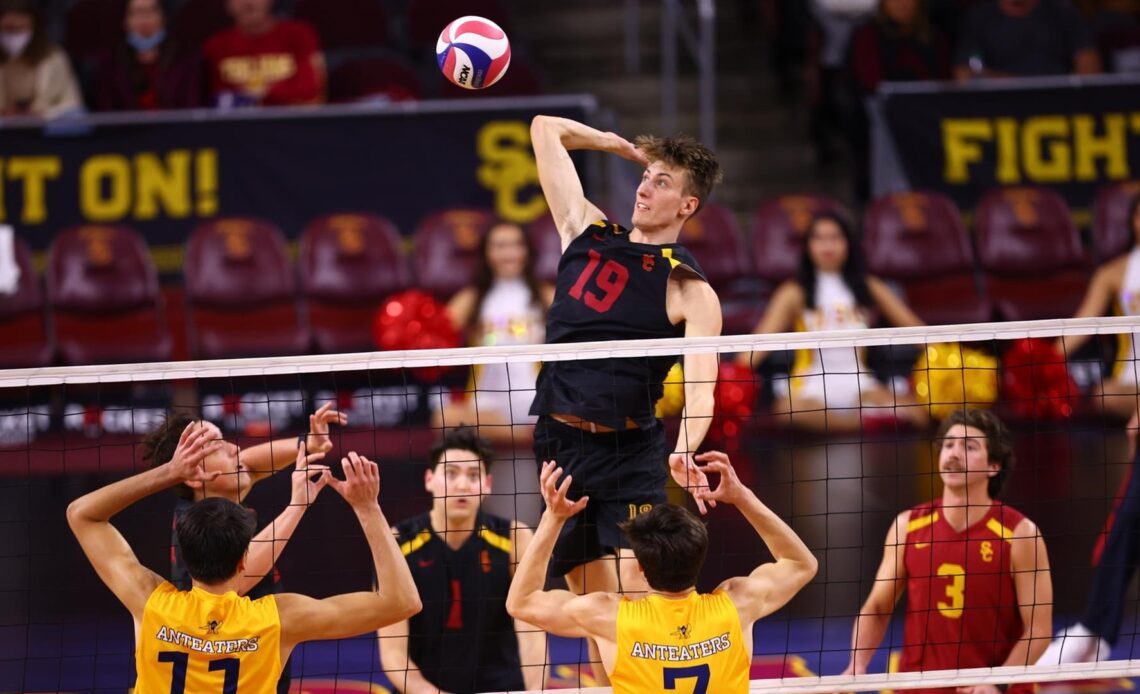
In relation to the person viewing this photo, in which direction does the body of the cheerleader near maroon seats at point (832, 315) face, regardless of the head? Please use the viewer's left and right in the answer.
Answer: facing the viewer

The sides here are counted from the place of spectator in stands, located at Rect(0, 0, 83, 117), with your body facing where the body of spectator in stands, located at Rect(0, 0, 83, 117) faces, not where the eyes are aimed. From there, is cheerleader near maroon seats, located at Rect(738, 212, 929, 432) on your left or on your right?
on your left

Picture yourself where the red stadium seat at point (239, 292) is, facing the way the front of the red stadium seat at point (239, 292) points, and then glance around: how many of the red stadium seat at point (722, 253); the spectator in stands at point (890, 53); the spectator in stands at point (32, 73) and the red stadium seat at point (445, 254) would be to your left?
3

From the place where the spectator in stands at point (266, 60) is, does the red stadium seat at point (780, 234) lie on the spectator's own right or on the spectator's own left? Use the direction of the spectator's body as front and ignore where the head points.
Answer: on the spectator's own left

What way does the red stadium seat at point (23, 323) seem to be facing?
toward the camera

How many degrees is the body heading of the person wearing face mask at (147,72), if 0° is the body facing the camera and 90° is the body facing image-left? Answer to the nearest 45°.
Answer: approximately 0°

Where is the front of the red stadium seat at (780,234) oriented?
toward the camera

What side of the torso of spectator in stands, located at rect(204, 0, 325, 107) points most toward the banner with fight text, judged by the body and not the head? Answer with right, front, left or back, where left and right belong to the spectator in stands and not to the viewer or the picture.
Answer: left

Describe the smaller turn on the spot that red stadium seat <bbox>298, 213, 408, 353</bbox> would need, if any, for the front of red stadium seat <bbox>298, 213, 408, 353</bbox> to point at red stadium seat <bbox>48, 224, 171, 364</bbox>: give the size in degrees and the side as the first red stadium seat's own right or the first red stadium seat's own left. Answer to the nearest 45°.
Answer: approximately 90° to the first red stadium seat's own right
